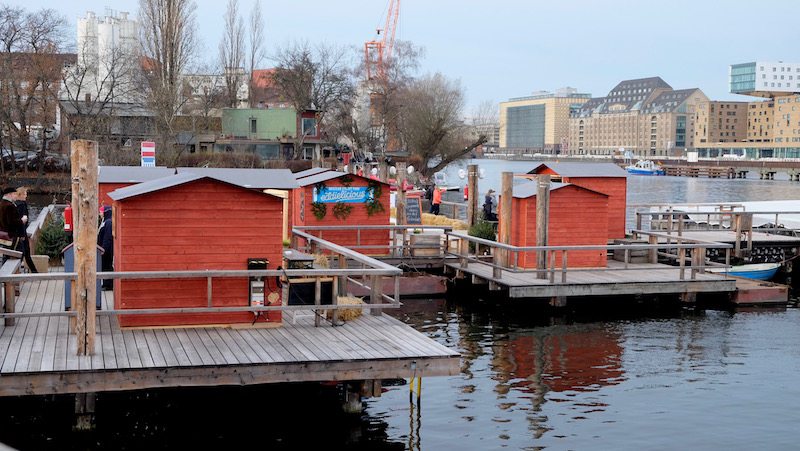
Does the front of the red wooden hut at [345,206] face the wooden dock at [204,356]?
yes

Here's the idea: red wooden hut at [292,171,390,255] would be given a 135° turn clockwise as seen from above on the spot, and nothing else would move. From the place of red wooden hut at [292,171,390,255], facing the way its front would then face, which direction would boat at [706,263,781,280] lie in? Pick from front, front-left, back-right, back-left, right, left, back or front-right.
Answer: back-right

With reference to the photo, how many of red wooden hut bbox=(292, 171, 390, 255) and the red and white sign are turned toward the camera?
2

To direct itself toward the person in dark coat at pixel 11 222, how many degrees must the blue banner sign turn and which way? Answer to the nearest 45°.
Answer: approximately 45° to its right

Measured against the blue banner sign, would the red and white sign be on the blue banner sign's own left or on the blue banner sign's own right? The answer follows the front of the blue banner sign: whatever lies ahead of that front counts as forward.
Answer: on the blue banner sign's own right

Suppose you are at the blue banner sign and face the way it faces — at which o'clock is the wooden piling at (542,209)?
The wooden piling is roughly at 10 o'clock from the blue banner sign.

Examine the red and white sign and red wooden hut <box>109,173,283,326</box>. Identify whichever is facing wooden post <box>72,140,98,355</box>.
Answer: the red and white sign
